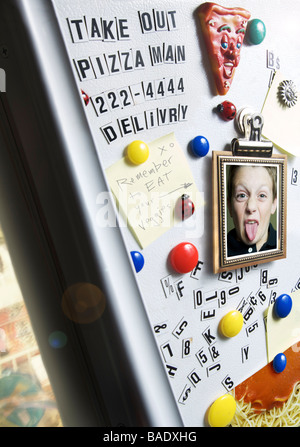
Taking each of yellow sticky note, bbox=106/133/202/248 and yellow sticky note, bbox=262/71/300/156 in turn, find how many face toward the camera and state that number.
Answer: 2

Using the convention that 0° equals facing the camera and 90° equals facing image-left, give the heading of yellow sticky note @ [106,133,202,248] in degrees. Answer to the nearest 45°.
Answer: approximately 0°
